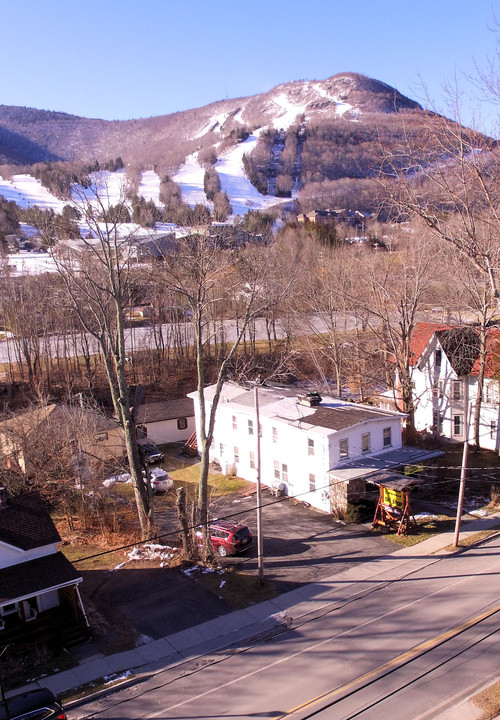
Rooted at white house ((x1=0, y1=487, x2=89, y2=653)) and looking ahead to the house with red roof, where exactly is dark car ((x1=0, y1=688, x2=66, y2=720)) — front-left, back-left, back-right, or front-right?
back-right

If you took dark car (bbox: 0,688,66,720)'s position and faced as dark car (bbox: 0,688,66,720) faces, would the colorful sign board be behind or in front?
behind

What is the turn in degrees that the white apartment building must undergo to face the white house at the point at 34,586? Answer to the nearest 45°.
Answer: approximately 90° to its right

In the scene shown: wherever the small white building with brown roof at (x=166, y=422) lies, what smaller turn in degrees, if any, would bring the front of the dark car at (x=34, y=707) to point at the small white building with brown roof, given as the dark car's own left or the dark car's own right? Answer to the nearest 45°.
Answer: approximately 135° to the dark car's own right

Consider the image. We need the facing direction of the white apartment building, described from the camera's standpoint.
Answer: facing the viewer and to the right of the viewer

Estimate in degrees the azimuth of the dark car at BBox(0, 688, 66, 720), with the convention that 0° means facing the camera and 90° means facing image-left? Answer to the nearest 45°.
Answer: approximately 45°
